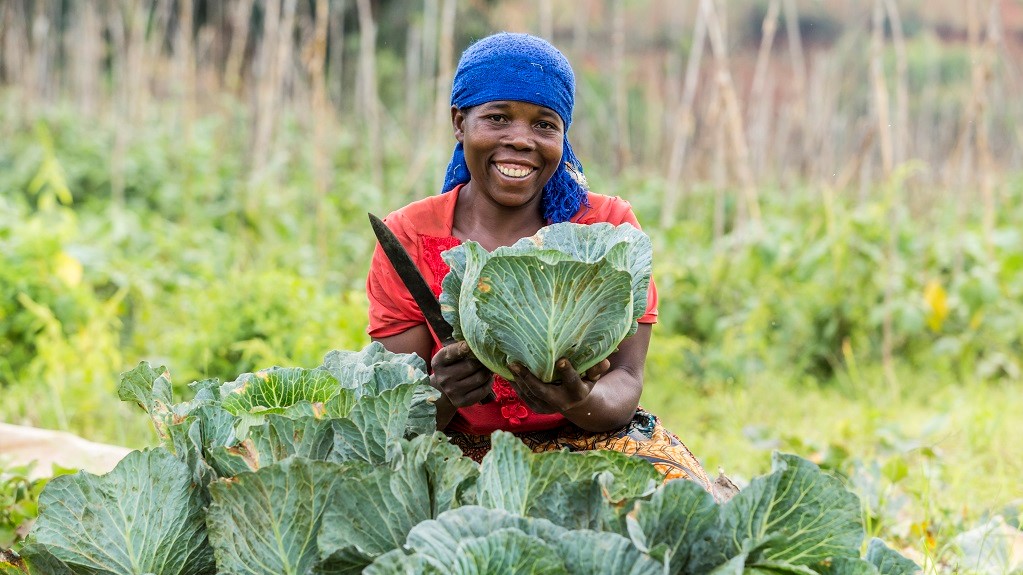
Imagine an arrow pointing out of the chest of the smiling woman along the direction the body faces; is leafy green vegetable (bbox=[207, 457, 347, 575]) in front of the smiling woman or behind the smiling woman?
in front

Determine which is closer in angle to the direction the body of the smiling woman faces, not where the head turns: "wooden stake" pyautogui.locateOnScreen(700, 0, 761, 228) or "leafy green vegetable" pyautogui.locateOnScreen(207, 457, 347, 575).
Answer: the leafy green vegetable

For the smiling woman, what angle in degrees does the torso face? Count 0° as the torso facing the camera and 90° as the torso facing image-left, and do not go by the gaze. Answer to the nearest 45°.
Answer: approximately 0°

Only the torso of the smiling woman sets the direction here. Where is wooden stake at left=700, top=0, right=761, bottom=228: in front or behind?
behind

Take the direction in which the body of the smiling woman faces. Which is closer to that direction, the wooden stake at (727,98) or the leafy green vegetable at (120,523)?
the leafy green vegetable

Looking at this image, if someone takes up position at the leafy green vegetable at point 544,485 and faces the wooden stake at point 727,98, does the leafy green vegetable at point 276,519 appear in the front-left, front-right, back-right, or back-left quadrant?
back-left

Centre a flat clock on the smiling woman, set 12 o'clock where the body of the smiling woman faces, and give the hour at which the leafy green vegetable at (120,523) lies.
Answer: The leafy green vegetable is roughly at 1 o'clock from the smiling woman.
